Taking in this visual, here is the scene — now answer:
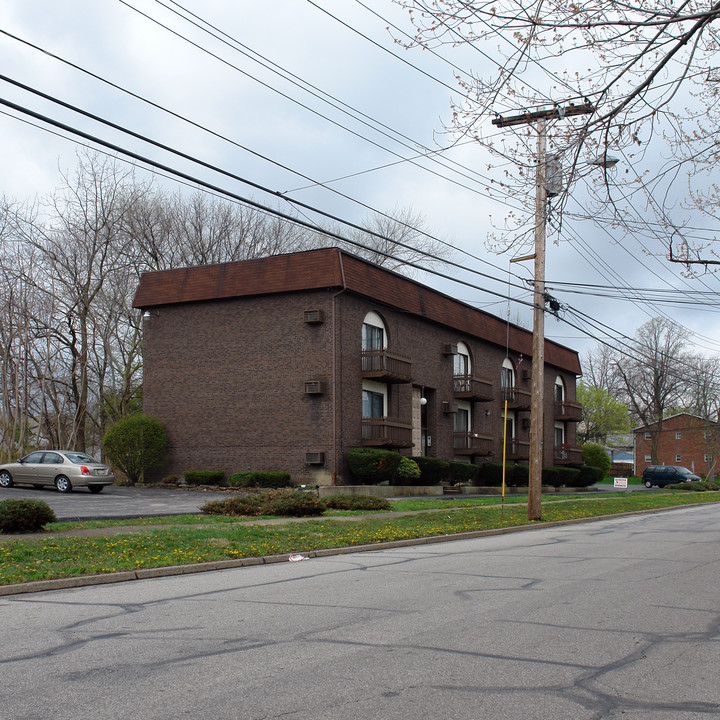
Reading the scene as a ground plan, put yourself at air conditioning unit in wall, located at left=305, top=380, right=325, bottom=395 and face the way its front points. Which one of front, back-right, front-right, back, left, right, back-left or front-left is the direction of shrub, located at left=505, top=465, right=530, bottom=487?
back

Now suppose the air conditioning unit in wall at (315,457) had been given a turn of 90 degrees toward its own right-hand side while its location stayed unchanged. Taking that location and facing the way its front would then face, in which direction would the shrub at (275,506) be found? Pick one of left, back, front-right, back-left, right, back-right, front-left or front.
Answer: back-left

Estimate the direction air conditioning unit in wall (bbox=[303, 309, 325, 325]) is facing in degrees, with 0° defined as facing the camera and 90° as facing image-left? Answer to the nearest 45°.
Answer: approximately 45°

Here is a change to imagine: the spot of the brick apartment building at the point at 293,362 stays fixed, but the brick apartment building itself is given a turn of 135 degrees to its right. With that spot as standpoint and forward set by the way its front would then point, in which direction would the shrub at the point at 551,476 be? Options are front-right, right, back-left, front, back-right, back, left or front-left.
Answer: back-right

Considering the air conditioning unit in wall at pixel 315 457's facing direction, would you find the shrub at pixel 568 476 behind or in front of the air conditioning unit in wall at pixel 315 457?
behind

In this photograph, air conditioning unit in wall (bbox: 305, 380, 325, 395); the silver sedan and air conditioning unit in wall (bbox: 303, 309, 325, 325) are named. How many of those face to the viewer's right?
0

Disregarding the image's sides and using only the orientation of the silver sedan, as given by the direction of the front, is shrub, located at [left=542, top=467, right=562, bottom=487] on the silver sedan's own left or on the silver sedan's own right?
on the silver sedan's own right

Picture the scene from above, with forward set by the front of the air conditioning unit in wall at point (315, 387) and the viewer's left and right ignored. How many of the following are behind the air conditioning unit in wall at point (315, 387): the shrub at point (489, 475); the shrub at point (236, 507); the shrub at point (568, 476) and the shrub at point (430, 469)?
3

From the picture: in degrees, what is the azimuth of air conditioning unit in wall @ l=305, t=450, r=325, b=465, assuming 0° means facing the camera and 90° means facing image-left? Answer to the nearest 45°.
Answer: approximately 45°

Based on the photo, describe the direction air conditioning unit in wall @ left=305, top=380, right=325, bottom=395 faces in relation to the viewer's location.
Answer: facing the viewer and to the left of the viewer

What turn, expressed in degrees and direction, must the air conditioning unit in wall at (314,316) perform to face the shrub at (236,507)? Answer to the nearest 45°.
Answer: approximately 45° to its left

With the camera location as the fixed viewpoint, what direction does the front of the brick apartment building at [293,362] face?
facing the viewer and to the right of the viewer

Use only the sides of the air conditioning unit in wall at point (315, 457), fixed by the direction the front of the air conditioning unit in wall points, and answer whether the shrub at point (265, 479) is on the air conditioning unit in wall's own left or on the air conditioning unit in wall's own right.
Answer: on the air conditioning unit in wall's own right

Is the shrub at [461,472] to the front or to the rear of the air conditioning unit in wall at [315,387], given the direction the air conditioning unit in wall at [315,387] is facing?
to the rear

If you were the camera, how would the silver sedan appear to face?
facing away from the viewer and to the left of the viewer

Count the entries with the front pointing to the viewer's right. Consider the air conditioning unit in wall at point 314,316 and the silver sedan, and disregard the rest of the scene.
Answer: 0

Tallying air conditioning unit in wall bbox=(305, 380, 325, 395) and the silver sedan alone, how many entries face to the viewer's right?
0

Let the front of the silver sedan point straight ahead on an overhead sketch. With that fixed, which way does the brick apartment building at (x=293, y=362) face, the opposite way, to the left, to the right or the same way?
the opposite way
